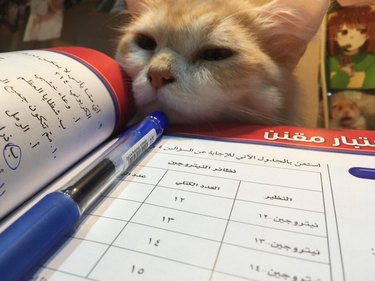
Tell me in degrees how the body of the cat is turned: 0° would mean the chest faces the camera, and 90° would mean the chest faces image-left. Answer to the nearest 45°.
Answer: approximately 45°
